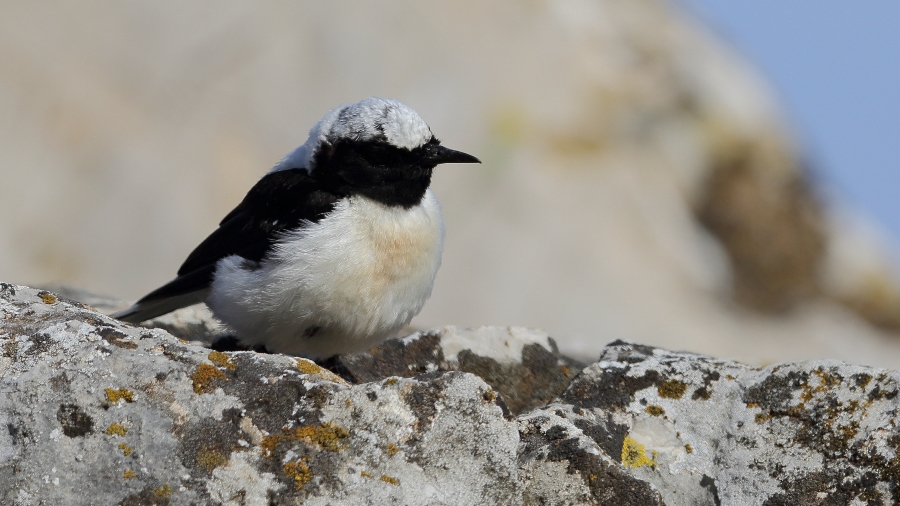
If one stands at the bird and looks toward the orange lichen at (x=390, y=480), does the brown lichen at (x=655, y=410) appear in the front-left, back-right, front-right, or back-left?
front-left

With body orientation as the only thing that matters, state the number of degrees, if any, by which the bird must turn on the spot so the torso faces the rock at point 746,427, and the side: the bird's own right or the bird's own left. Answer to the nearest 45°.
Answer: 0° — it already faces it

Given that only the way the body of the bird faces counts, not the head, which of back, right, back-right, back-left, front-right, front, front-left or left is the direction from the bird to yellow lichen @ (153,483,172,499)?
front-right

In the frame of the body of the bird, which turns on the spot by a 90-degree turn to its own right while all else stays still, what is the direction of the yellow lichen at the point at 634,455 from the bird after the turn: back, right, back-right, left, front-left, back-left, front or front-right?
left

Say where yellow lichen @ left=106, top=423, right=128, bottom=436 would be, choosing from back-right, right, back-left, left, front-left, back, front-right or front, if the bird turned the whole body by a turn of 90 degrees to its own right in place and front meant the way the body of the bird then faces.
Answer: front-right

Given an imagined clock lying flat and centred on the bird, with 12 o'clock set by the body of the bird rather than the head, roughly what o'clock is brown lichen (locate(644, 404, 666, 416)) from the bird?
The brown lichen is roughly at 12 o'clock from the bird.

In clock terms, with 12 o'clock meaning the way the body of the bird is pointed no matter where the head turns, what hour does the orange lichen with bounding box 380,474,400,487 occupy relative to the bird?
The orange lichen is roughly at 1 o'clock from the bird.

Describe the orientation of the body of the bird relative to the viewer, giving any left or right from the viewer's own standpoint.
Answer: facing the viewer and to the right of the viewer
